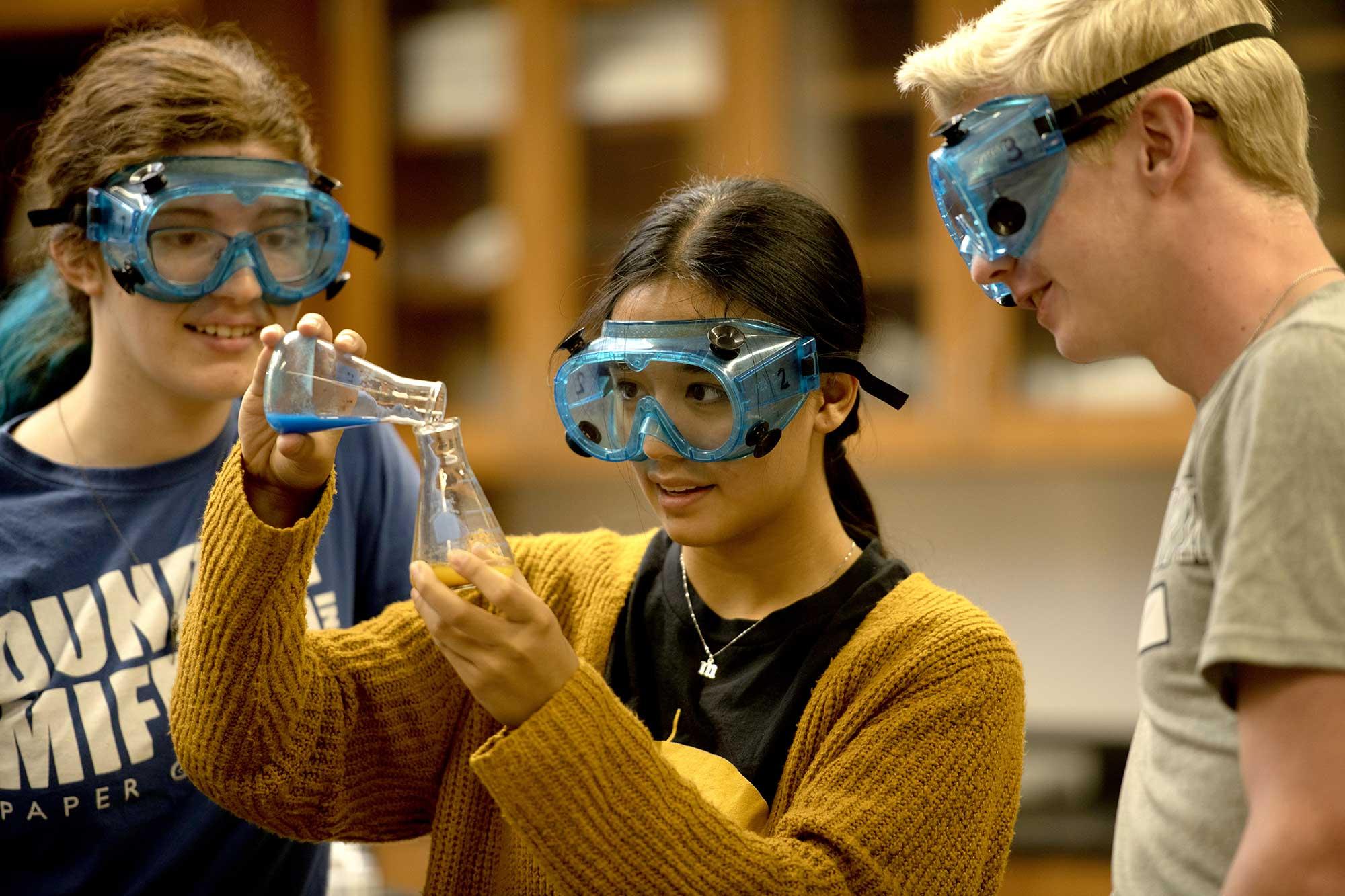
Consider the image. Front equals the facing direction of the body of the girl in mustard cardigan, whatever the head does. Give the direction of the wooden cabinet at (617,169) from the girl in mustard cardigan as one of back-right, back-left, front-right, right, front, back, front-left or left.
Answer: back-right

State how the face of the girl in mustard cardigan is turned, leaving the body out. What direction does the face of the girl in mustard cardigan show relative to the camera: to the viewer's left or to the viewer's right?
to the viewer's left

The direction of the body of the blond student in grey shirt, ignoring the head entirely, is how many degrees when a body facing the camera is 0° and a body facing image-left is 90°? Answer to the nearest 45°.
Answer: approximately 90°

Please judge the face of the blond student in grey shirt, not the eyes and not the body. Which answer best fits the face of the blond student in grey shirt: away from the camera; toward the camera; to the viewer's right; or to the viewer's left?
to the viewer's left

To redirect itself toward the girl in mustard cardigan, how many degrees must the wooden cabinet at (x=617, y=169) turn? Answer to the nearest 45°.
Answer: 0° — it already faces them

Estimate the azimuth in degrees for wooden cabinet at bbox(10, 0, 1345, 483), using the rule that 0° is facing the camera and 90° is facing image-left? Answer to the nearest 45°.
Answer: approximately 0°
